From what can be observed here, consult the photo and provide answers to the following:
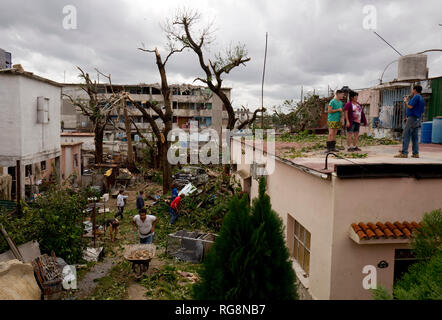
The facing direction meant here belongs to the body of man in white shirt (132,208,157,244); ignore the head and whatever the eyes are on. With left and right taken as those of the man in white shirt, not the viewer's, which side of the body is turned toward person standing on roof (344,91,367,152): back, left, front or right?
left

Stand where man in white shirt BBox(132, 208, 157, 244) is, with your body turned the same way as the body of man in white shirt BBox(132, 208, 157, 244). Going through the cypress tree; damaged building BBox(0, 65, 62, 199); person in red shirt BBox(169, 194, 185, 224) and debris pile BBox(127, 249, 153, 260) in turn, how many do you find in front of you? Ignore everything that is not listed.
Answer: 2

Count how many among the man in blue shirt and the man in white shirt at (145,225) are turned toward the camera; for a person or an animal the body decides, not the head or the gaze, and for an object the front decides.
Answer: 1

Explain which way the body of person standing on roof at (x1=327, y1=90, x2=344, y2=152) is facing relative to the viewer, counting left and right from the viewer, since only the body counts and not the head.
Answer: facing the viewer and to the right of the viewer

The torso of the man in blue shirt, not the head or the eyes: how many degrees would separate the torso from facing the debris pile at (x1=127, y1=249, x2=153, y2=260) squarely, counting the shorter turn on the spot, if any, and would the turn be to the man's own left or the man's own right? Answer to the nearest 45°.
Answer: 0° — they already face it

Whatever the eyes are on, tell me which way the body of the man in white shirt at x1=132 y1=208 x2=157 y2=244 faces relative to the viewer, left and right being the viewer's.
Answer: facing the viewer

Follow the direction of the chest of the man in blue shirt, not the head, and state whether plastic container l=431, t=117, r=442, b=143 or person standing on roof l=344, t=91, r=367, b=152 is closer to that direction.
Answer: the person standing on roof

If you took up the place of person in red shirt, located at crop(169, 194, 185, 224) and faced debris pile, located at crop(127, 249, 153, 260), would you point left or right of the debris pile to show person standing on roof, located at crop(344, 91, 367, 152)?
left

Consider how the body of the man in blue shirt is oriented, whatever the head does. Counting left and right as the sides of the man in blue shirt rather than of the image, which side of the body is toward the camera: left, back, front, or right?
left

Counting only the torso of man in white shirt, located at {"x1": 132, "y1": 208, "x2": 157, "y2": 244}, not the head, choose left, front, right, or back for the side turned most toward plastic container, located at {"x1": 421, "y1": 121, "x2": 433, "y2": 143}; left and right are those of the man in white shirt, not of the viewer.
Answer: left

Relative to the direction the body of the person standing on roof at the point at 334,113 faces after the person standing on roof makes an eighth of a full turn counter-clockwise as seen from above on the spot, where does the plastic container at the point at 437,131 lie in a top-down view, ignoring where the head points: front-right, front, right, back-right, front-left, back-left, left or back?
front-left
